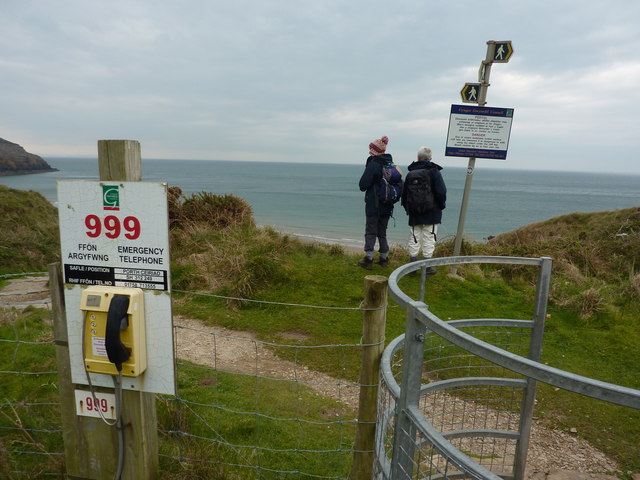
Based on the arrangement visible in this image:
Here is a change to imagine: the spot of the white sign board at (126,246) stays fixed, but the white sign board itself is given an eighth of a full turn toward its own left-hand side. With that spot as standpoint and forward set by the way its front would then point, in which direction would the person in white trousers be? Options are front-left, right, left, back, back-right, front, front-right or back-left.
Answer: left

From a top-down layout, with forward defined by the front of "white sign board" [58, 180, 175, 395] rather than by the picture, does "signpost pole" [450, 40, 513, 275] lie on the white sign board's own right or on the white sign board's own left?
on the white sign board's own left

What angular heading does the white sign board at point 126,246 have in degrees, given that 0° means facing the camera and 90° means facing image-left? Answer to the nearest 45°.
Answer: approximately 0°

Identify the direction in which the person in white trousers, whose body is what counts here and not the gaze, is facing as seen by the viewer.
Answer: away from the camera

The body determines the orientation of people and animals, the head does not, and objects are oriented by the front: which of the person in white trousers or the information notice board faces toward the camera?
the information notice board

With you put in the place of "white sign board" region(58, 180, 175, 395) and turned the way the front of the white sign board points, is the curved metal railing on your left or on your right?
on your left

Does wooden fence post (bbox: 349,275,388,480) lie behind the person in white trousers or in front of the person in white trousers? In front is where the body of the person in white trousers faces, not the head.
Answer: behind

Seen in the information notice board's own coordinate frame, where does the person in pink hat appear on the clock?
The person in pink hat is roughly at 2 o'clock from the information notice board.

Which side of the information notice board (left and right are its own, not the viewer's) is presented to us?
front

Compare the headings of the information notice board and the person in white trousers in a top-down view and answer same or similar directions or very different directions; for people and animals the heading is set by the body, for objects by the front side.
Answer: very different directions

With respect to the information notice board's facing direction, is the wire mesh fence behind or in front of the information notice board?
in front
